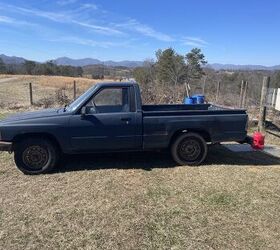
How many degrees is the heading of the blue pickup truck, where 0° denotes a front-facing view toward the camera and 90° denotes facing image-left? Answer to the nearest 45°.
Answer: approximately 90°

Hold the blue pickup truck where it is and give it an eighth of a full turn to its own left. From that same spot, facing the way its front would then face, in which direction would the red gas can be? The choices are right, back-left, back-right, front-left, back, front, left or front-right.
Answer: back-left

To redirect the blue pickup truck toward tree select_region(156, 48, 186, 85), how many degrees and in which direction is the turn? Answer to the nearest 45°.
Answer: approximately 90° to its right

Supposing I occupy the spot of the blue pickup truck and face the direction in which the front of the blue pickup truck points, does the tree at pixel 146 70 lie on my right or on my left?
on my right

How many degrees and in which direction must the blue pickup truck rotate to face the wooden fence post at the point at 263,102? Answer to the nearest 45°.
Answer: approximately 135° to its right

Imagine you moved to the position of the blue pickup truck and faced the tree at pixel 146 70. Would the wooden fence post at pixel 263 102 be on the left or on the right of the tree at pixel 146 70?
right
